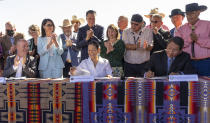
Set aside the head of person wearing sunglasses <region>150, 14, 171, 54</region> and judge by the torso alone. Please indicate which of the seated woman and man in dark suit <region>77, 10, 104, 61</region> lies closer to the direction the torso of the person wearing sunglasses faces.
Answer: the seated woman

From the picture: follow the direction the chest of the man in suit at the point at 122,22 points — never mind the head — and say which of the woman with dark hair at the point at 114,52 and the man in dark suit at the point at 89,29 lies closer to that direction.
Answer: the woman with dark hair

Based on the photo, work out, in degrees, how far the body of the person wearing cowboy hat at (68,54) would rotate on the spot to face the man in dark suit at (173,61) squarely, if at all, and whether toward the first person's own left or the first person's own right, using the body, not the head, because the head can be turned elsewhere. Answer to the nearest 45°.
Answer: approximately 45° to the first person's own left

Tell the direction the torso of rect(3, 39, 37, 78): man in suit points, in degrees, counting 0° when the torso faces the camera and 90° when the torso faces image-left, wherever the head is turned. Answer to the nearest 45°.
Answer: approximately 0°

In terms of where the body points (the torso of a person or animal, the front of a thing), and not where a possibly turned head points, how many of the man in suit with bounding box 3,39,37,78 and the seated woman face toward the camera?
2
